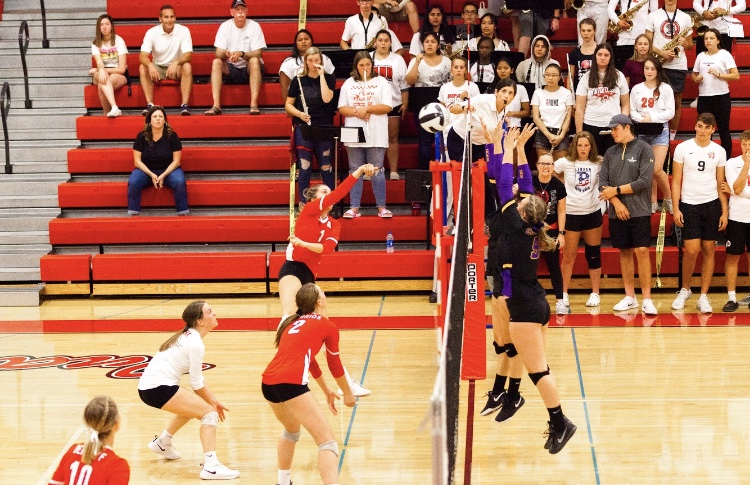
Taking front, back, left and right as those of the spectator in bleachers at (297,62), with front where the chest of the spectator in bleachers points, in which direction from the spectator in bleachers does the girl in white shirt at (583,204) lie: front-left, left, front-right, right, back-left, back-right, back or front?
front-left

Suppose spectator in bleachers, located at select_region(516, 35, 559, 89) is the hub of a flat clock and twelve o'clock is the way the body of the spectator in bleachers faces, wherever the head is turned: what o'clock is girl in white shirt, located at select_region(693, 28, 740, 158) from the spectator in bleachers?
The girl in white shirt is roughly at 9 o'clock from the spectator in bleachers.

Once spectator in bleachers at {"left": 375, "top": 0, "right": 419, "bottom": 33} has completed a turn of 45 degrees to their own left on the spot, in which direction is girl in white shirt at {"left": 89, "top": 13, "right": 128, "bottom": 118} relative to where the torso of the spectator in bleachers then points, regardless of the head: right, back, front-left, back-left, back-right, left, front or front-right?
back-right

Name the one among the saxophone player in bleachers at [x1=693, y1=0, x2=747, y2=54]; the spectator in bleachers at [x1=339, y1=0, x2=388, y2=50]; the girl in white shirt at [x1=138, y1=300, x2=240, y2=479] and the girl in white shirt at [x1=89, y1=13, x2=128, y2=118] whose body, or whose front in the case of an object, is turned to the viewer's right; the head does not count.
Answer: the girl in white shirt at [x1=138, y1=300, x2=240, y2=479]

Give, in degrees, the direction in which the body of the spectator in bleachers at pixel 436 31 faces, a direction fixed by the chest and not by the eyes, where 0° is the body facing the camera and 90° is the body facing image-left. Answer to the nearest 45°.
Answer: approximately 0°

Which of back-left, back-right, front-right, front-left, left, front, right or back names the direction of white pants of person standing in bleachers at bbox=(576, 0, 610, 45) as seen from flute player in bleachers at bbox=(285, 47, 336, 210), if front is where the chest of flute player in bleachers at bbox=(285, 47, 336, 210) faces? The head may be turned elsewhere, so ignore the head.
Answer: left

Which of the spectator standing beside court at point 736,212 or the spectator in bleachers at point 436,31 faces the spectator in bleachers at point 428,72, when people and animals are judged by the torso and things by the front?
the spectator in bleachers at point 436,31

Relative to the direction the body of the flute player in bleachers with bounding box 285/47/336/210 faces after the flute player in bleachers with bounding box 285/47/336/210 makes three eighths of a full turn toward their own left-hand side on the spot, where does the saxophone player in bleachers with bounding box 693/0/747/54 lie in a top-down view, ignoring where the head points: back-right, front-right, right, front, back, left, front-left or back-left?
front-right

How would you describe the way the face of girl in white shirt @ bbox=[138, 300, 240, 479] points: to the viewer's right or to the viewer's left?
to the viewer's right

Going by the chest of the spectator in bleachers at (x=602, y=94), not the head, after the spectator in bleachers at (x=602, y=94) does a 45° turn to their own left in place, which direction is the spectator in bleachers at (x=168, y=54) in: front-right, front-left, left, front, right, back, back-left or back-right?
back-right
